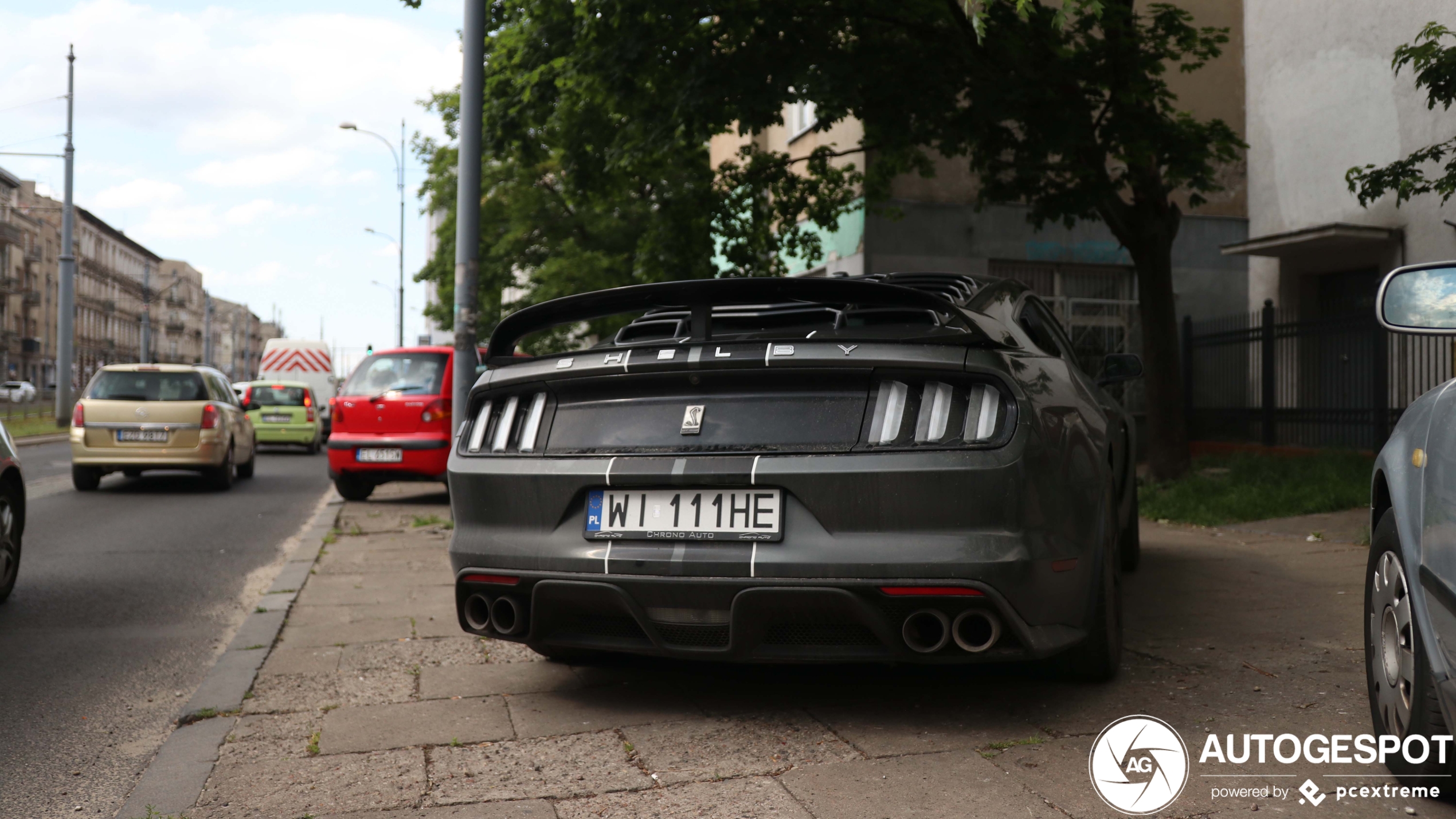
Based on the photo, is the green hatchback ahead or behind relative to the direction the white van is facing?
behind

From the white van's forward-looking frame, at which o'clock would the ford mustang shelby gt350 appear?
The ford mustang shelby gt350 is roughly at 6 o'clock from the white van.

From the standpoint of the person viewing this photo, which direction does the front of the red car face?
facing away from the viewer

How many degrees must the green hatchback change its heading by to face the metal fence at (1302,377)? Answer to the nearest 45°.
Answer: approximately 135° to its right

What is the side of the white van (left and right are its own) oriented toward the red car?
back

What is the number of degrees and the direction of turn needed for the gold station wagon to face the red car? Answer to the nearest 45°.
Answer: approximately 135° to its right

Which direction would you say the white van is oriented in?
away from the camera

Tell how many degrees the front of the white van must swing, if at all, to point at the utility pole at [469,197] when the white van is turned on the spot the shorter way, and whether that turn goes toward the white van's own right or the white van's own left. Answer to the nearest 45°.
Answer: approximately 180°

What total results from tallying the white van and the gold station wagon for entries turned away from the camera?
2

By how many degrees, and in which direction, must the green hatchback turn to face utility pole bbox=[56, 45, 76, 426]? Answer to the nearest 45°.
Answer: approximately 45° to its left

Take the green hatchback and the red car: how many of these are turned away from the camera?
2

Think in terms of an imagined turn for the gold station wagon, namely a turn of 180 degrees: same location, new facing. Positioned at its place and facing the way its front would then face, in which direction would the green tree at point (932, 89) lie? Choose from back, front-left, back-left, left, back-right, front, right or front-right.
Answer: front-left

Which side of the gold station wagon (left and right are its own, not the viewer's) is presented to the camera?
back

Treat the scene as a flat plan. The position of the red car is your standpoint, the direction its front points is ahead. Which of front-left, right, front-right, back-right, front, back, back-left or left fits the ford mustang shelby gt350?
back

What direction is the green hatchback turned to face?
away from the camera
